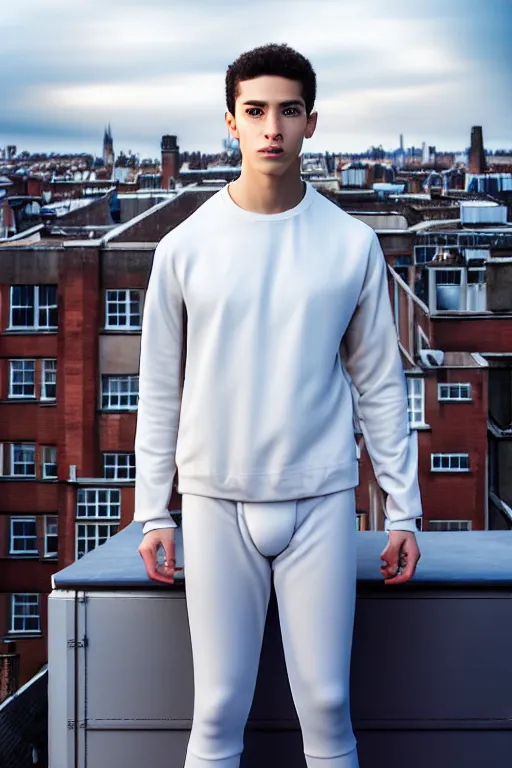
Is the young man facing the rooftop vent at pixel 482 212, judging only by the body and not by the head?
no

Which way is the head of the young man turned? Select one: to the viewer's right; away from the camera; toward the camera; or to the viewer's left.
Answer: toward the camera

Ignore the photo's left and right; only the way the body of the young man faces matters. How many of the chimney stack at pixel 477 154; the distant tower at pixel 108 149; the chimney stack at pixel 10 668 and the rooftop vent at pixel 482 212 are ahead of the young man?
0

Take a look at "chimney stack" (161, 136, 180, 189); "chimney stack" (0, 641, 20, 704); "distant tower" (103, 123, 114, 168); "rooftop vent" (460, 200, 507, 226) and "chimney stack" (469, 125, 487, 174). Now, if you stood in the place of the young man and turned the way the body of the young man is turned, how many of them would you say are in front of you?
0

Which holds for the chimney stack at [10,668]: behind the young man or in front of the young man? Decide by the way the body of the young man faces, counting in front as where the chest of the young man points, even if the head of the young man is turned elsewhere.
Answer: behind

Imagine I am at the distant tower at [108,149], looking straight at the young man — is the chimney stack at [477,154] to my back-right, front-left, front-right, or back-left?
front-left

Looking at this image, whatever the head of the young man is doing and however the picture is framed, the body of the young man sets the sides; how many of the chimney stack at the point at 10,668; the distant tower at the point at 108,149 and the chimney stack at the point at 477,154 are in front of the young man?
0

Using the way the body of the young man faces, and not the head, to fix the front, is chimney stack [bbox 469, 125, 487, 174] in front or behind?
behind

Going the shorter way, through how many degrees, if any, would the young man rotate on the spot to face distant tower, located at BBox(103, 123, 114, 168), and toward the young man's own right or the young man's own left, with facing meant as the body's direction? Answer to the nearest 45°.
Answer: approximately 180°

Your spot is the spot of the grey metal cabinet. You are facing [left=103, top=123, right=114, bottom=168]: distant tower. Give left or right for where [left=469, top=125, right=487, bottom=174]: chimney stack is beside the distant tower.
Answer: right

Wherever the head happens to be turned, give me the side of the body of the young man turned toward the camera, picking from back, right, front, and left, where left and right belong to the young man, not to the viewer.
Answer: front

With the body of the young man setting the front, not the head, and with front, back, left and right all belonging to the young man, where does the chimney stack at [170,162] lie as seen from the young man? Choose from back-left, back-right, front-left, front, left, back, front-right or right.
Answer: back
